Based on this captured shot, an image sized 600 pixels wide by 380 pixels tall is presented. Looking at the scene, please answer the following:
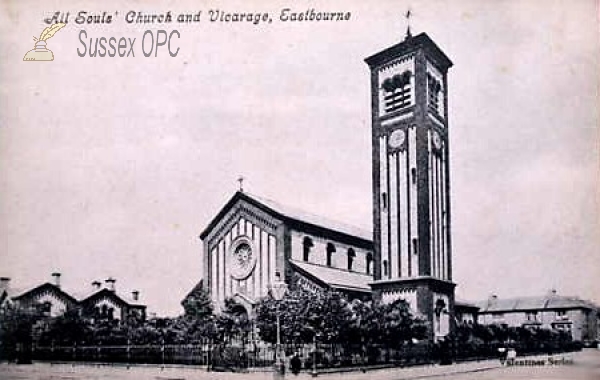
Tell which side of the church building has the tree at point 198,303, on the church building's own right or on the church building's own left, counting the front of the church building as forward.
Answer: on the church building's own right

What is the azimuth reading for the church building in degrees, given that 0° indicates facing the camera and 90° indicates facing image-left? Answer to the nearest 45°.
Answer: approximately 45°

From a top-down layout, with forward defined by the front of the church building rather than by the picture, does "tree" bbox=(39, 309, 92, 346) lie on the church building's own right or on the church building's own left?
on the church building's own right
